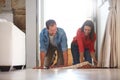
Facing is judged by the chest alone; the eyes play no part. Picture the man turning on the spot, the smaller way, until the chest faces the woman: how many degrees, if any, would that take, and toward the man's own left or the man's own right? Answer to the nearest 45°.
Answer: approximately 90° to the man's own left

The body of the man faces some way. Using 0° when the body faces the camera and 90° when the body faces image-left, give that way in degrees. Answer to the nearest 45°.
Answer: approximately 0°
